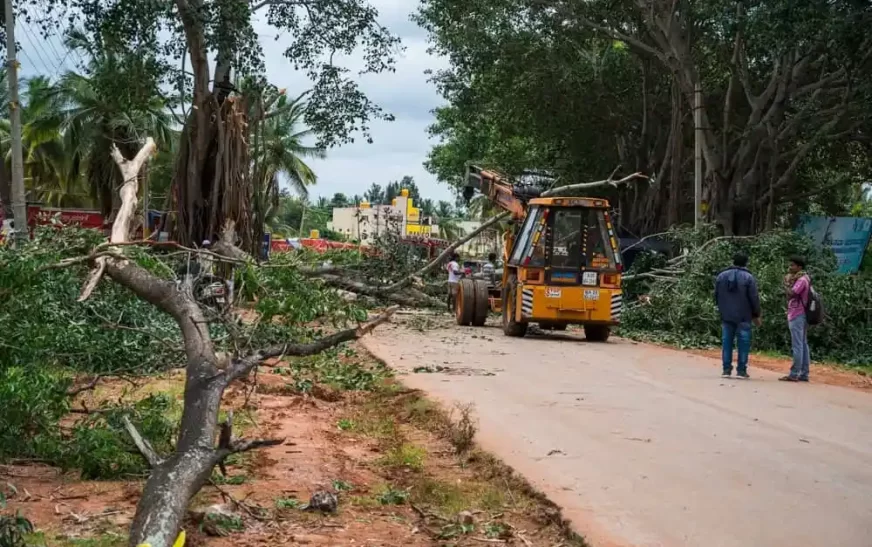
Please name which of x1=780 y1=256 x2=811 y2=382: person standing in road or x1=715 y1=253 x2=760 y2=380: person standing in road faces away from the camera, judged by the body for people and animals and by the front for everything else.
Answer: x1=715 y1=253 x2=760 y2=380: person standing in road

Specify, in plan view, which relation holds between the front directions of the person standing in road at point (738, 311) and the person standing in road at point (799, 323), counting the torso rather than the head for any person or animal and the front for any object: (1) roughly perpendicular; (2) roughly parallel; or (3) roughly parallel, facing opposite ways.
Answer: roughly perpendicular

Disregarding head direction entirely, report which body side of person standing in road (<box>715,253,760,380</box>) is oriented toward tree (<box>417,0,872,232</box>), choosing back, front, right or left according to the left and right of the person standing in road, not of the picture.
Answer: front

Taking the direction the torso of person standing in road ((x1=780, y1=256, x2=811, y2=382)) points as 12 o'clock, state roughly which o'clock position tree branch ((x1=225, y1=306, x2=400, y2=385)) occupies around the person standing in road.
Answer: The tree branch is roughly at 10 o'clock from the person standing in road.

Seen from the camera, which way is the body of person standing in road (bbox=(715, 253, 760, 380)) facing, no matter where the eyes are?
away from the camera

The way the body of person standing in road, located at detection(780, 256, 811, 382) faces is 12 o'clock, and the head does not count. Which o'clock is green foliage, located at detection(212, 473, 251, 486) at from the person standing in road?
The green foliage is roughly at 10 o'clock from the person standing in road.

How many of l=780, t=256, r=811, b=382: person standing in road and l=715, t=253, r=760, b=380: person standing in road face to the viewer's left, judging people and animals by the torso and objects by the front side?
1

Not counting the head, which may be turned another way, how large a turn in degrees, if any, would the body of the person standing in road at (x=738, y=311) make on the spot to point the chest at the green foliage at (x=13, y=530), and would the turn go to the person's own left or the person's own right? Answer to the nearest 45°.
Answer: approximately 180°

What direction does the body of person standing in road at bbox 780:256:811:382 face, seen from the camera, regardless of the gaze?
to the viewer's left

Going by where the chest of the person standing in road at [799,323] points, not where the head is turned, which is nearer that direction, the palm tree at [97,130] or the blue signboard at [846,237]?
the palm tree

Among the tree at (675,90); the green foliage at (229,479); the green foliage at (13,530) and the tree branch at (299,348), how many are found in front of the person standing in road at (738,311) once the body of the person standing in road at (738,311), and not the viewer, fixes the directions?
1

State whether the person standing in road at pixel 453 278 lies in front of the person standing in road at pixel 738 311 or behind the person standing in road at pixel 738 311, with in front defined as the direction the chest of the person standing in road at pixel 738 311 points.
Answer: in front
